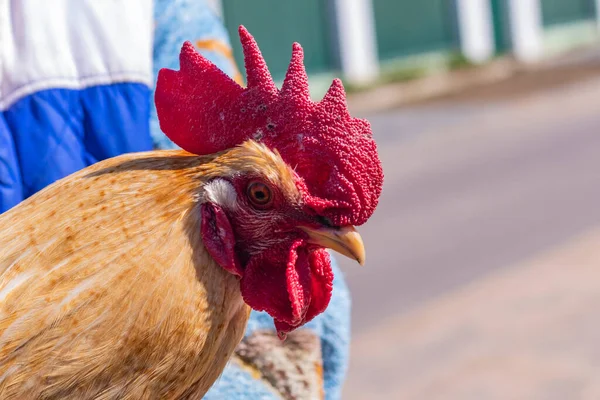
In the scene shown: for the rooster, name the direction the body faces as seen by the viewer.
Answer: to the viewer's right
